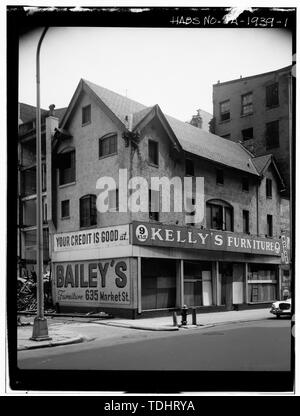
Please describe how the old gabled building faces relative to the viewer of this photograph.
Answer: facing the viewer and to the right of the viewer
